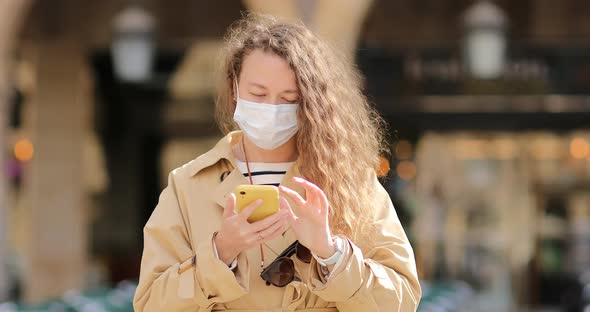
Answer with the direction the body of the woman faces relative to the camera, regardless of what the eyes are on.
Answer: toward the camera

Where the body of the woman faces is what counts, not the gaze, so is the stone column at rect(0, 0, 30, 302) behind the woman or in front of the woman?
behind

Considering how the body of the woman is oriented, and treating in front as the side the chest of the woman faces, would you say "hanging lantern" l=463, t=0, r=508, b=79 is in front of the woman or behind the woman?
behind

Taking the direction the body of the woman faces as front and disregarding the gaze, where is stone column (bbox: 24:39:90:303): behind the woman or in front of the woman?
behind

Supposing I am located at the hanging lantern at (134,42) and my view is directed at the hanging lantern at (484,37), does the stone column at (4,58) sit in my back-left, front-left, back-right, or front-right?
back-right

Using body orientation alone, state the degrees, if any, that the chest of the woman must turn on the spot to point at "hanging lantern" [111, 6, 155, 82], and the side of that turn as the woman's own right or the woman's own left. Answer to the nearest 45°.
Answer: approximately 180°
